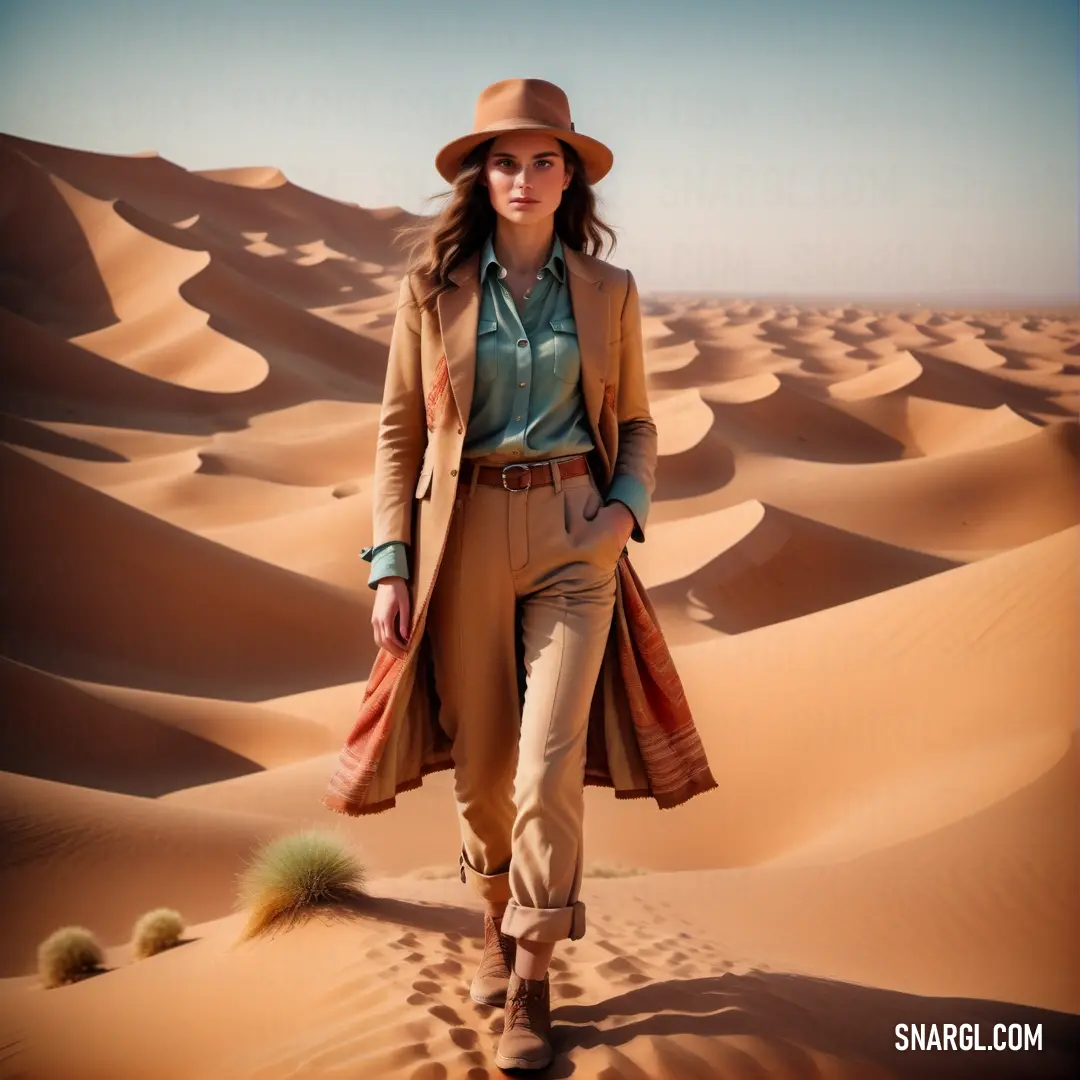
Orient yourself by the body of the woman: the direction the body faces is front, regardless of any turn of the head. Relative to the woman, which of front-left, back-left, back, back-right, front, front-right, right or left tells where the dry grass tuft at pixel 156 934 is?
back-right

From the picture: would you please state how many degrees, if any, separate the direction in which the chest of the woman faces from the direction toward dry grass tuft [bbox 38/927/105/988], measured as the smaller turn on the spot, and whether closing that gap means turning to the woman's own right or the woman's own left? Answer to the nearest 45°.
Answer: approximately 135° to the woman's own right

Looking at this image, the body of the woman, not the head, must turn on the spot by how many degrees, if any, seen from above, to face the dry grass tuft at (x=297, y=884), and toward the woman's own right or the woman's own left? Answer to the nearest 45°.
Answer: approximately 135° to the woman's own right

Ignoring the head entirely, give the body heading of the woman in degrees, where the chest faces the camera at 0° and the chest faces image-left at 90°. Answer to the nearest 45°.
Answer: approximately 0°
